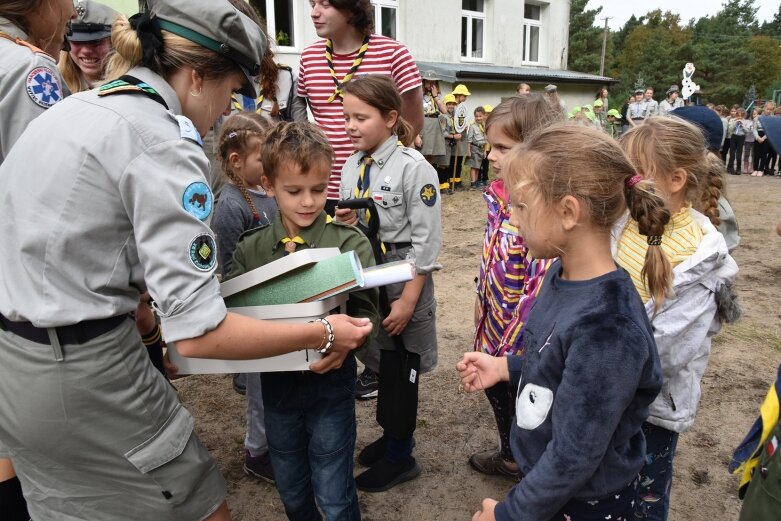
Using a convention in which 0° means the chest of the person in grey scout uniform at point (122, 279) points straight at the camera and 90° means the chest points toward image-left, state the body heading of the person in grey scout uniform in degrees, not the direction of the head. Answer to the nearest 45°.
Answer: approximately 225°

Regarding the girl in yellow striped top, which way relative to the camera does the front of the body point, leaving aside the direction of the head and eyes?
to the viewer's left

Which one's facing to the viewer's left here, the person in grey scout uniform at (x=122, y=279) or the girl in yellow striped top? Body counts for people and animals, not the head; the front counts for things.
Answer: the girl in yellow striped top

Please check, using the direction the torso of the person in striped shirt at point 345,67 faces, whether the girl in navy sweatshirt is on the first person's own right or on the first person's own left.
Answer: on the first person's own left

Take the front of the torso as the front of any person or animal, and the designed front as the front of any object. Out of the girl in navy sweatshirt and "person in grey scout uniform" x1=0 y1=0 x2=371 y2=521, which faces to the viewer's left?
the girl in navy sweatshirt

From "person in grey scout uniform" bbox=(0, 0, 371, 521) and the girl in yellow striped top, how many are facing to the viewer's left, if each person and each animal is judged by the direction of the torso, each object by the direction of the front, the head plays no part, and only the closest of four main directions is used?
1

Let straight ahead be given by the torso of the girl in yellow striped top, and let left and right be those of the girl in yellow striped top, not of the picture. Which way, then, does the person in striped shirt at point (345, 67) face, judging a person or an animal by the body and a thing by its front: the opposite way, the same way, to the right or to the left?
to the left

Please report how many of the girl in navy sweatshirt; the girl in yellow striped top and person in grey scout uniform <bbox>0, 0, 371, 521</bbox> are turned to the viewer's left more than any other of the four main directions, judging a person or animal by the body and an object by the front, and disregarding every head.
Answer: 2

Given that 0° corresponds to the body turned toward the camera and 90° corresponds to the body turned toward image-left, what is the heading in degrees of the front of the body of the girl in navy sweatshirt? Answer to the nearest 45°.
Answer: approximately 90°

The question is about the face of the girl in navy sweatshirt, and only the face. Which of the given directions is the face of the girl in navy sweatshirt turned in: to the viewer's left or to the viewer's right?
to the viewer's left

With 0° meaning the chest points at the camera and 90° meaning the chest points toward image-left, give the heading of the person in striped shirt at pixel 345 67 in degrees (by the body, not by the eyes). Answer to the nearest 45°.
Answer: approximately 45°

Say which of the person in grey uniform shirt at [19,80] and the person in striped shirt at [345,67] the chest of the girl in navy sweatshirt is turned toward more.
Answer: the person in grey uniform shirt
